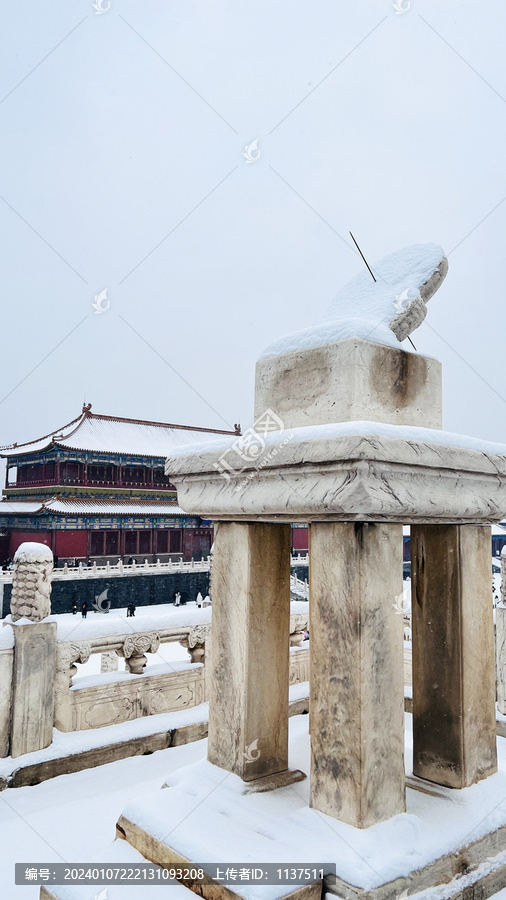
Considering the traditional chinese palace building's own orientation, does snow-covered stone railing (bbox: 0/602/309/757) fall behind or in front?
in front

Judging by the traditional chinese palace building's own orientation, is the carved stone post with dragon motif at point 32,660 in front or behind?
in front

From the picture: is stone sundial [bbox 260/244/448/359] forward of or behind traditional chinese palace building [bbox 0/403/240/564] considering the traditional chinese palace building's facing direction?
forward

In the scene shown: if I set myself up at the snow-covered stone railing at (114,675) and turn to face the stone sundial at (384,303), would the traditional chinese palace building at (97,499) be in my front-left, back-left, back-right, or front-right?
back-left

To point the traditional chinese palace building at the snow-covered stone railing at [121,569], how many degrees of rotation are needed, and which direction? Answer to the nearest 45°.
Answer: approximately 45° to its right

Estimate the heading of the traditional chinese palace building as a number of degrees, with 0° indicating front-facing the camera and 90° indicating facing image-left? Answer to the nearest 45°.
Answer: approximately 315°

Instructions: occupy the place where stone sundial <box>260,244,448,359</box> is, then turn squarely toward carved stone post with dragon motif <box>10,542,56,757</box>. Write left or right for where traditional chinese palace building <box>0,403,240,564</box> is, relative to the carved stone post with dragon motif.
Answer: right
